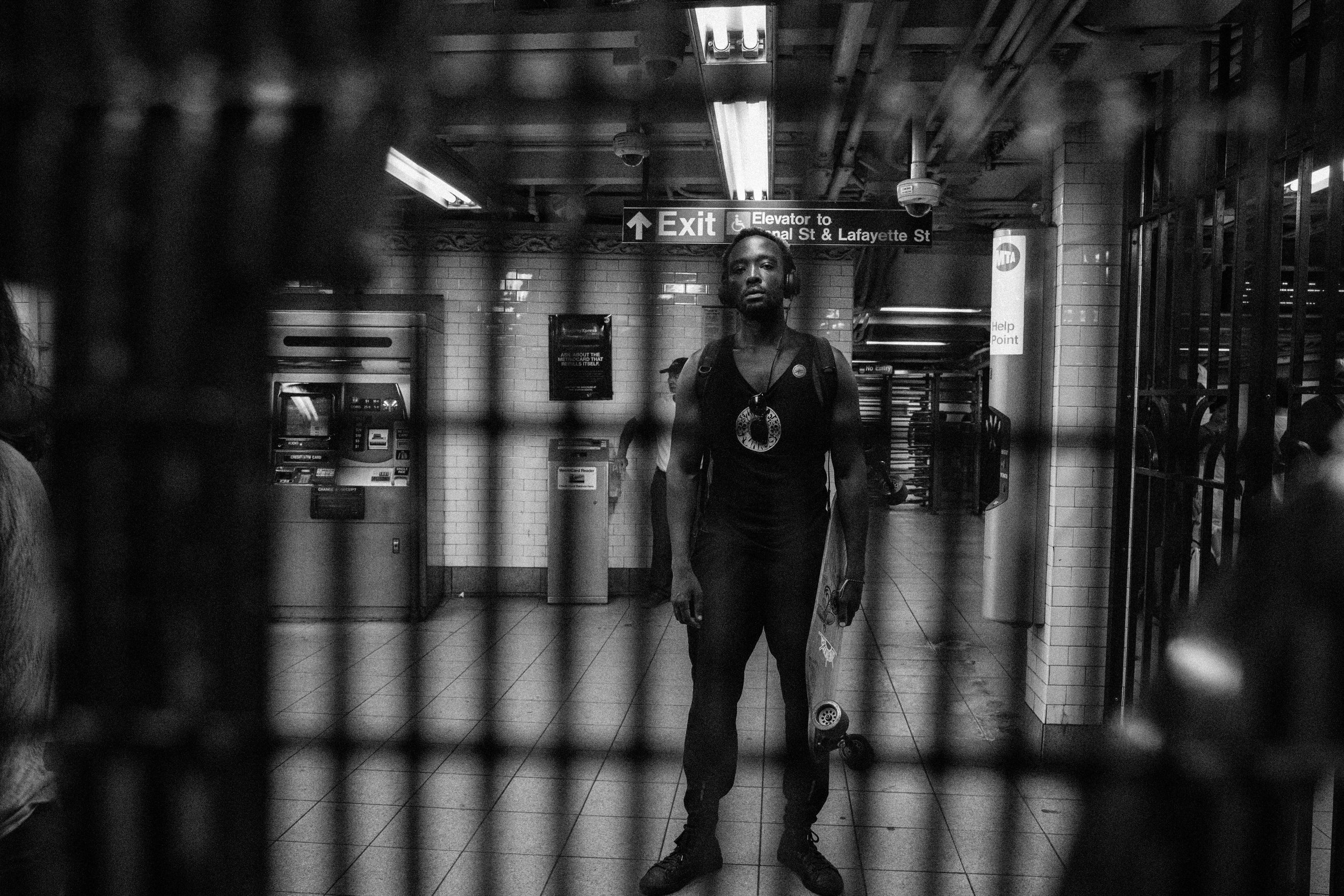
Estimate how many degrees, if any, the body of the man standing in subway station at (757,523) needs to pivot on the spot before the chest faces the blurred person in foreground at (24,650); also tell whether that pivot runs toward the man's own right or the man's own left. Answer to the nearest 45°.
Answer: approximately 45° to the man's own right

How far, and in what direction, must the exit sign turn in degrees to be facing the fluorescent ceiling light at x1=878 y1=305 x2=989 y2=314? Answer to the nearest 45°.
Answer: approximately 135° to its left

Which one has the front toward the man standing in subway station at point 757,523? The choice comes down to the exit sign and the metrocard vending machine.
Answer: the exit sign

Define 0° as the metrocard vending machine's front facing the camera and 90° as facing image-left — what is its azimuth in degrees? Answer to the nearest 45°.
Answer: approximately 0°

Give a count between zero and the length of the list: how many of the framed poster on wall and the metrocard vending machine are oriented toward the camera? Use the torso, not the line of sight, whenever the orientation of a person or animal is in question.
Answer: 2

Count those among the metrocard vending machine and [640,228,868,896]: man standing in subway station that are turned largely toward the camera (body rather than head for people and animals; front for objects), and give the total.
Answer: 2
